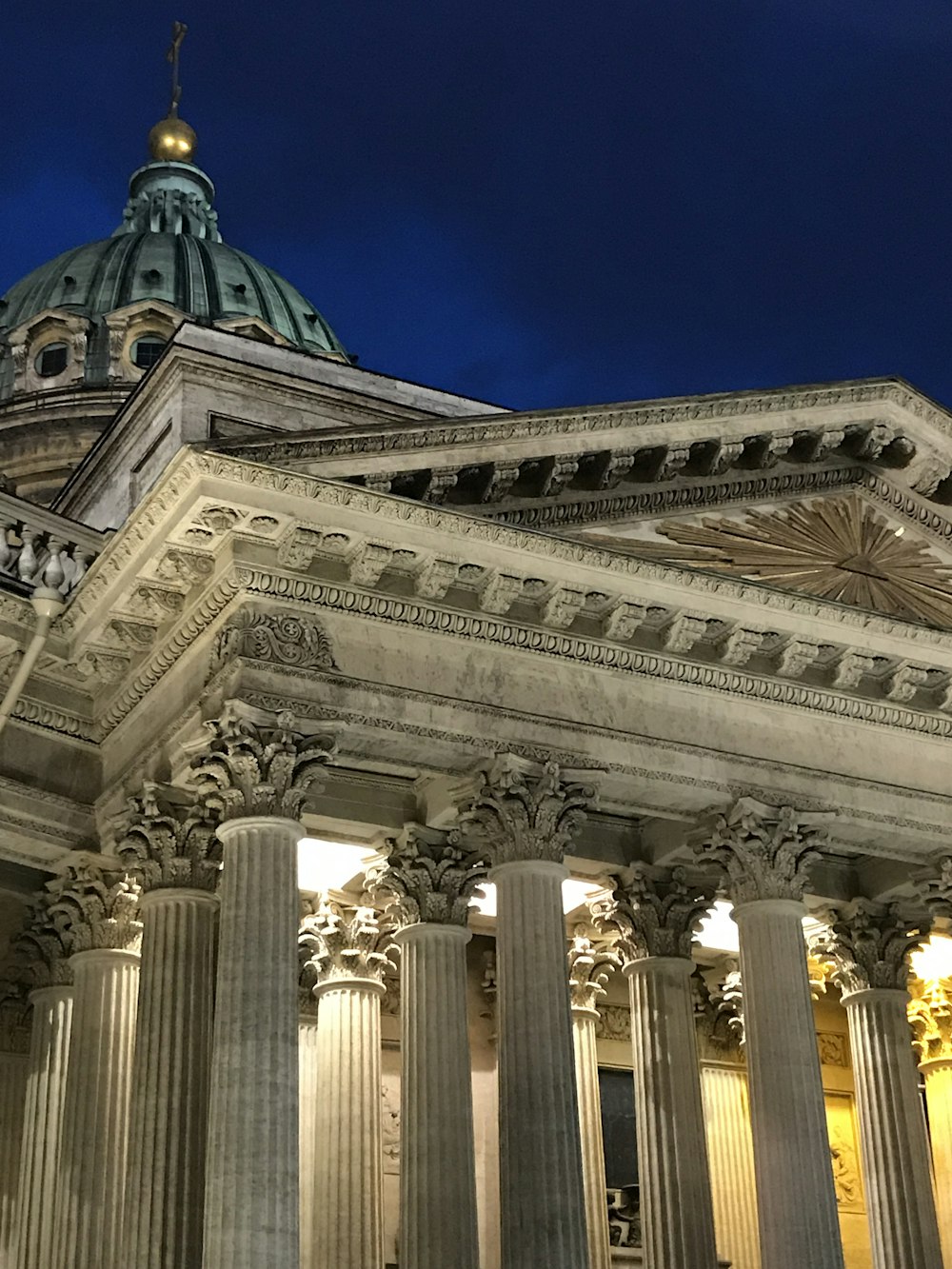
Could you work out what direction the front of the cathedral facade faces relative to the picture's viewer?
facing the viewer and to the right of the viewer
